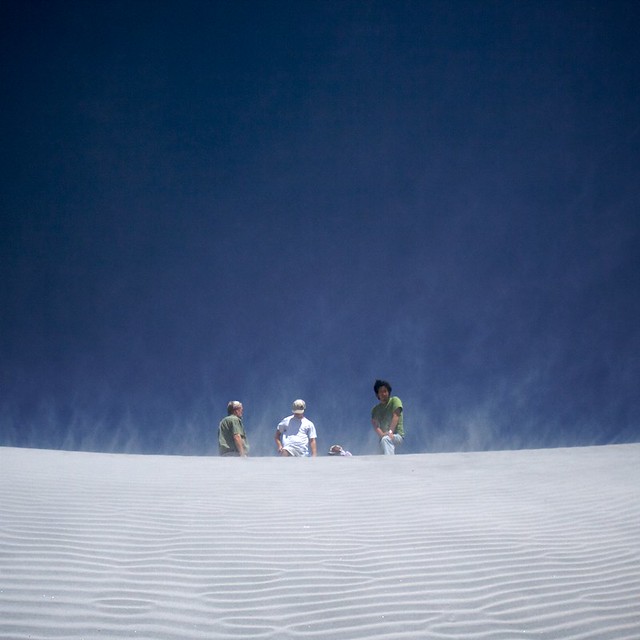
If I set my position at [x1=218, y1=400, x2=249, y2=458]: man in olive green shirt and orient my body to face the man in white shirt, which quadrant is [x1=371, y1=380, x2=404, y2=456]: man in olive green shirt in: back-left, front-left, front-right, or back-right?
front-right

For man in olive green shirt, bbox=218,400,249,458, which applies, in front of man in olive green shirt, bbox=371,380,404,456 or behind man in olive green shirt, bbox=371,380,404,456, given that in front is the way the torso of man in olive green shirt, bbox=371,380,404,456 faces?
in front

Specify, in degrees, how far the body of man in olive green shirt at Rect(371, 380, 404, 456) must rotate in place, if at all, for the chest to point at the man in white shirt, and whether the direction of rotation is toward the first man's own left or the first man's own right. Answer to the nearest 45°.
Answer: approximately 45° to the first man's own right

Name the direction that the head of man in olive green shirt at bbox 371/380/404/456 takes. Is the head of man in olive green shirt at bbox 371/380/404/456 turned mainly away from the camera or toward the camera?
toward the camera

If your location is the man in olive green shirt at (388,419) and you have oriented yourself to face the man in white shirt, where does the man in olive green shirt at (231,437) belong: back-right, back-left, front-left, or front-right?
front-left

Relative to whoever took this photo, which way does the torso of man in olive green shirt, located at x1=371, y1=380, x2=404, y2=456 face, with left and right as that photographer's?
facing the viewer and to the left of the viewer

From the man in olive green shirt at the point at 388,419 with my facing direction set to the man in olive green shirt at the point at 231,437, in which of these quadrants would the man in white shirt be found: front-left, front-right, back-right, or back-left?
front-right

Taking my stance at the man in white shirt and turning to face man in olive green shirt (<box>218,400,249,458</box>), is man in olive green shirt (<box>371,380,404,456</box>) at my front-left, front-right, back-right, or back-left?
back-left

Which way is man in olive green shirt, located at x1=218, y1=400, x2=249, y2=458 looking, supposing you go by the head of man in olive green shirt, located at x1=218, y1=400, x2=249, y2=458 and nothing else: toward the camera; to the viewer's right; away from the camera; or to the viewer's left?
to the viewer's right
